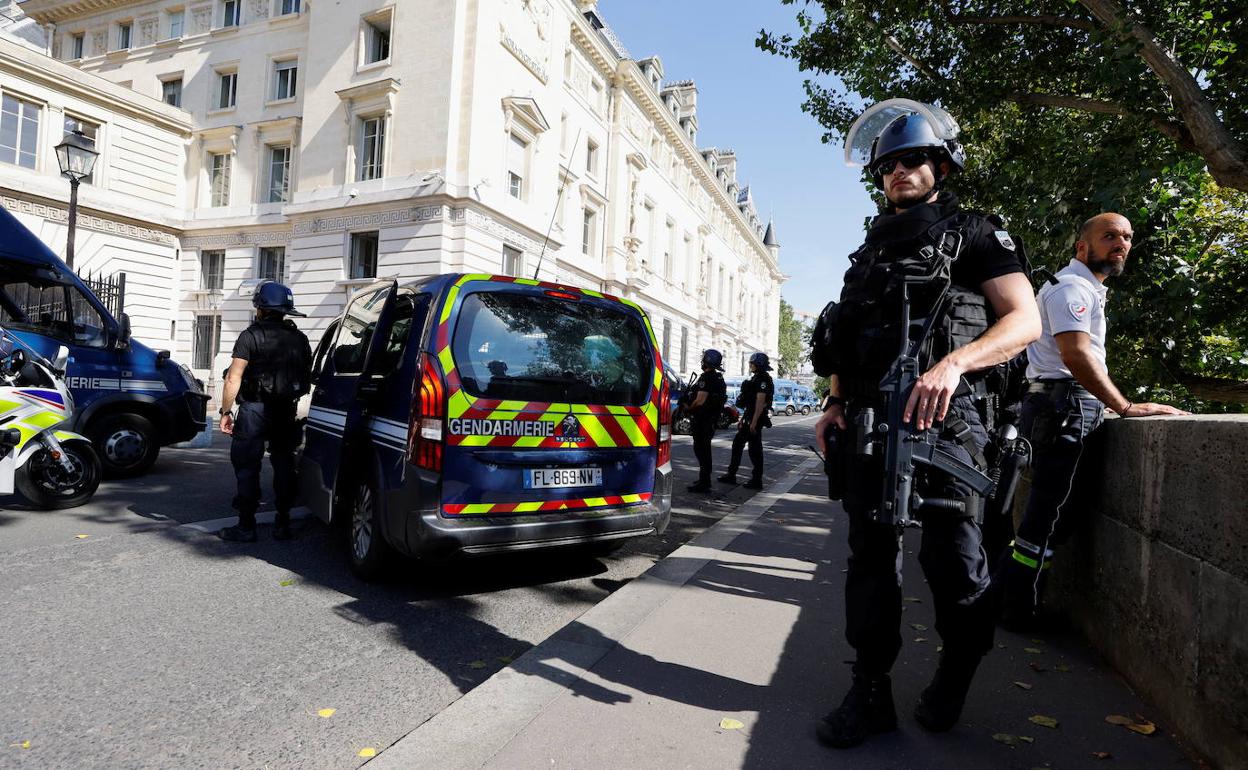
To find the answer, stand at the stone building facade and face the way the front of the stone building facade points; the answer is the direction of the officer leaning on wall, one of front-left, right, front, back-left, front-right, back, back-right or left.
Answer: front-right

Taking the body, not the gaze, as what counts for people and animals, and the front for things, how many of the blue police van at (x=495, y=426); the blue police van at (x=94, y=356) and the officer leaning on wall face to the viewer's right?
2

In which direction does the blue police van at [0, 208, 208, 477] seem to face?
to the viewer's right

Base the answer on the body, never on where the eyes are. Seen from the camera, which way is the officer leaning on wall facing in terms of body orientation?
to the viewer's right

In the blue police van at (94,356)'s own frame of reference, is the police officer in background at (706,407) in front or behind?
in front

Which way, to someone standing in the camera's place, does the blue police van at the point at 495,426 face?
facing away from the viewer and to the left of the viewer

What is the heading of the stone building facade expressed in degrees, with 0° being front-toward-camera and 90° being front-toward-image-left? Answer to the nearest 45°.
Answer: approximately 315°
